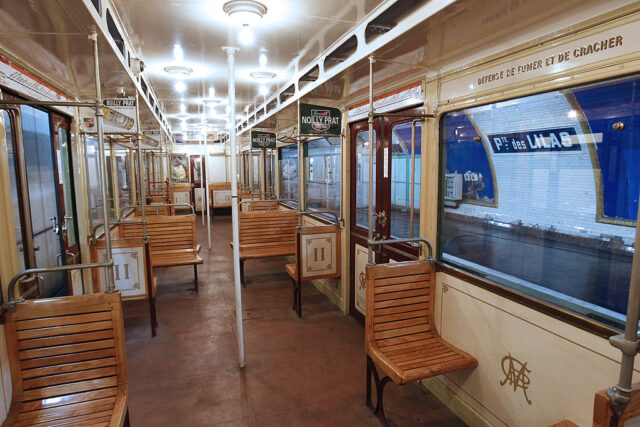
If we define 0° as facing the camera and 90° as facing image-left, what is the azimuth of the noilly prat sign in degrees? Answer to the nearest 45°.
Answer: approximately 0°

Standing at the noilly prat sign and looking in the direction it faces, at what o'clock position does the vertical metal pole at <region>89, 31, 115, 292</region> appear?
The vertical metal pole is roughly at 1 o'clock from the noilly prat sign.

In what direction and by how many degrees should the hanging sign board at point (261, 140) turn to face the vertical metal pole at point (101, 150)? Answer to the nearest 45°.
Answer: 0° — it already faces it

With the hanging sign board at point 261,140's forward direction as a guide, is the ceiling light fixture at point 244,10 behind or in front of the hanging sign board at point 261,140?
in front

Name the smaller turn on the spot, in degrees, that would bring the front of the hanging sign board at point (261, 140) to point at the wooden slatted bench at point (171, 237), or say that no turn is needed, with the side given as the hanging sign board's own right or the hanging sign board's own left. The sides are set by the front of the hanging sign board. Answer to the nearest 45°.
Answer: approximately 45° to the hanging sign board's own right

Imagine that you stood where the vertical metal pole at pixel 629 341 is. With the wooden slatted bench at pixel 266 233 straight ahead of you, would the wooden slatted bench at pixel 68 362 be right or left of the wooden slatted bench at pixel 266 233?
left

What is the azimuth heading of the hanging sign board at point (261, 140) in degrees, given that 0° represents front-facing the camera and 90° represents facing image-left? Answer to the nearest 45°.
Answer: approximately 0°

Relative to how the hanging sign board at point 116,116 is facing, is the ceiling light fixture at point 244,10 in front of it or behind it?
in front
